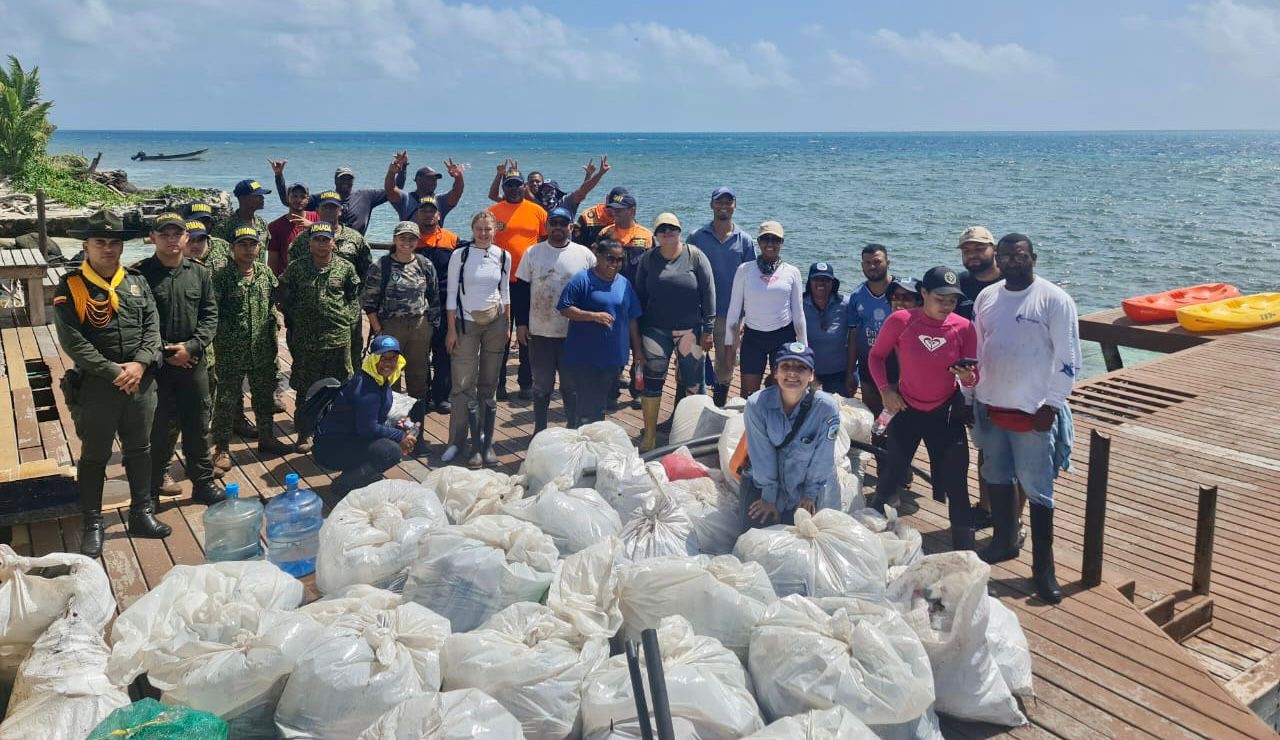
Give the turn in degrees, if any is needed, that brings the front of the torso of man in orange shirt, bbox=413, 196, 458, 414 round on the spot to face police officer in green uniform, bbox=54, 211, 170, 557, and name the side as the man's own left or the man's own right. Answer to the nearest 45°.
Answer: approximately 45° to the man's own right

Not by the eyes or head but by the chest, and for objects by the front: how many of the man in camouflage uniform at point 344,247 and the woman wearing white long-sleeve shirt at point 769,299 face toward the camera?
2

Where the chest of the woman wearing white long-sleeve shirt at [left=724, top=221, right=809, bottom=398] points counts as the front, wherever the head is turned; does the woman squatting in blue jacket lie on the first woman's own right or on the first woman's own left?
on the first woman's own right

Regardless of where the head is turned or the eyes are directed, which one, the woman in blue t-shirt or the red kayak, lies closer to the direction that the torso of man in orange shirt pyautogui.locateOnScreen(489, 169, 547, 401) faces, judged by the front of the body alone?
the woman in blue t-shirt

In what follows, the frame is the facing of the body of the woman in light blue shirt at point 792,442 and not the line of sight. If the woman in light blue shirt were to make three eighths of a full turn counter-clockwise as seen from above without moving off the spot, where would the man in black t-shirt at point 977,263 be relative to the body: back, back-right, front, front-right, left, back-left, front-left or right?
front
